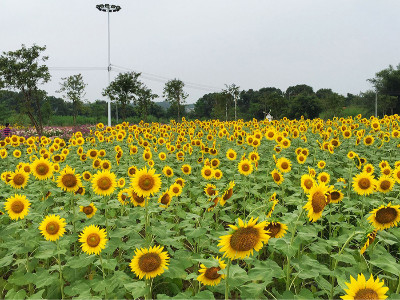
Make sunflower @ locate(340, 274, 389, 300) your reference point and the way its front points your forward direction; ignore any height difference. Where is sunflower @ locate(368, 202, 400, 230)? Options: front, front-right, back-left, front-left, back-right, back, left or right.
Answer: back

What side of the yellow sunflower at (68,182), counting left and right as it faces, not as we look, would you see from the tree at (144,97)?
back

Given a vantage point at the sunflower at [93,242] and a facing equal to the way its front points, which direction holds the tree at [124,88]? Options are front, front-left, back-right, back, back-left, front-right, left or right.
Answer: back

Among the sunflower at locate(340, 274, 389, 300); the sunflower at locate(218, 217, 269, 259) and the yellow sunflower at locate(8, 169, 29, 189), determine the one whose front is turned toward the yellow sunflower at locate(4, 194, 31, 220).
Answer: the yellow sunflower at locate(8, 169, 29, 189)

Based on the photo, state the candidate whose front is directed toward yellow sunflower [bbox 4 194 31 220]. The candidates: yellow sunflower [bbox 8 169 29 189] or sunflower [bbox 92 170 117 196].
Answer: yellow sunflower [bbox 8 169 29 189]

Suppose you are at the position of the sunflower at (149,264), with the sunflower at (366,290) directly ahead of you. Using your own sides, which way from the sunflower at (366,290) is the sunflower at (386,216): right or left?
left
